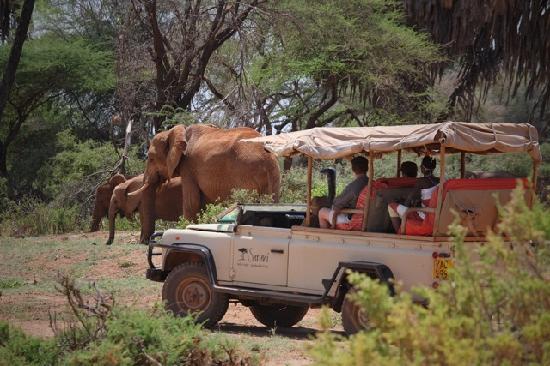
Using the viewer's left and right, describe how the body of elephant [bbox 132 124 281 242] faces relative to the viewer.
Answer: facing to the left of the viewer

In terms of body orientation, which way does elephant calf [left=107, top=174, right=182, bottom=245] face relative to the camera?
to the viewer's left

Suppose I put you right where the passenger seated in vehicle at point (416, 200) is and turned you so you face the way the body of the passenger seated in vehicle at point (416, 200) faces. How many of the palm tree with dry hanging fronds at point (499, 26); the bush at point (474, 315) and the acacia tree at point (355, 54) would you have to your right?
2

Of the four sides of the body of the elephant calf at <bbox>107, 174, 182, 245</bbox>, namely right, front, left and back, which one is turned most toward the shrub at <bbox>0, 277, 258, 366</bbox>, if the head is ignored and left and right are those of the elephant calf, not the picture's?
left

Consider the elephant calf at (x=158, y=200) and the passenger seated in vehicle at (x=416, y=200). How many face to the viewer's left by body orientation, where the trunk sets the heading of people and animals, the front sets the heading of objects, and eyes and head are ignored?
2

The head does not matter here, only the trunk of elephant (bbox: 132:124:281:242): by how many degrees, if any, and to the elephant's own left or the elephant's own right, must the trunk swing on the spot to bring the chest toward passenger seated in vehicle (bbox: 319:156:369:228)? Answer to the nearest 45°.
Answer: approximately 90° to the elephant's own left

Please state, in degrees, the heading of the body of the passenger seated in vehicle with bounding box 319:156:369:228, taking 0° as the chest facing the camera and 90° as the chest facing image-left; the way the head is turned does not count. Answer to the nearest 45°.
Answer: approximately 90°
